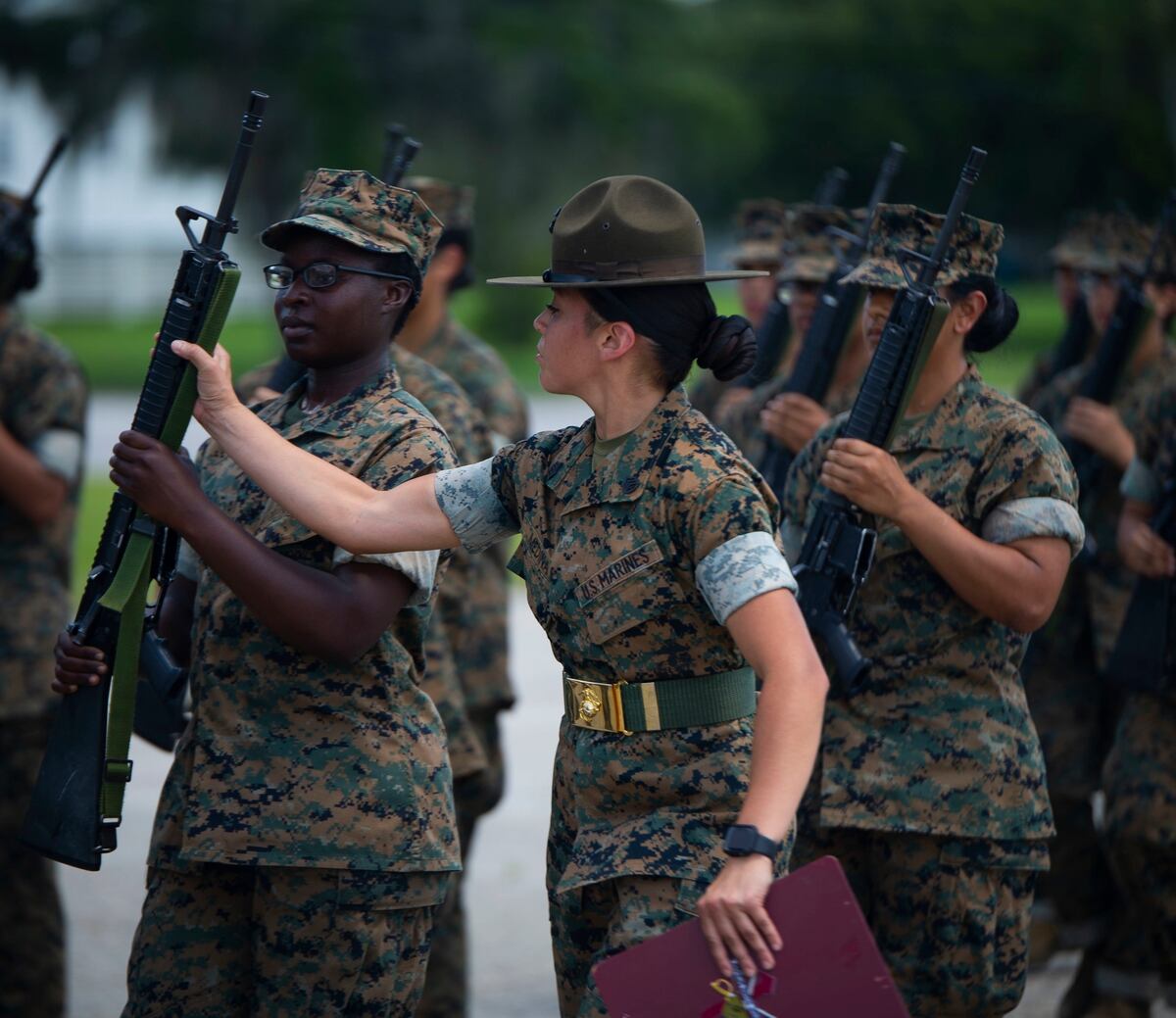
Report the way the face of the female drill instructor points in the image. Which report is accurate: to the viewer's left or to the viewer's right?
to the viewer's left

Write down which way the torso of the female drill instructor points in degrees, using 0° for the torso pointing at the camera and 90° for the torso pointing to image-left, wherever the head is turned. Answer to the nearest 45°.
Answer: approximately 45°
